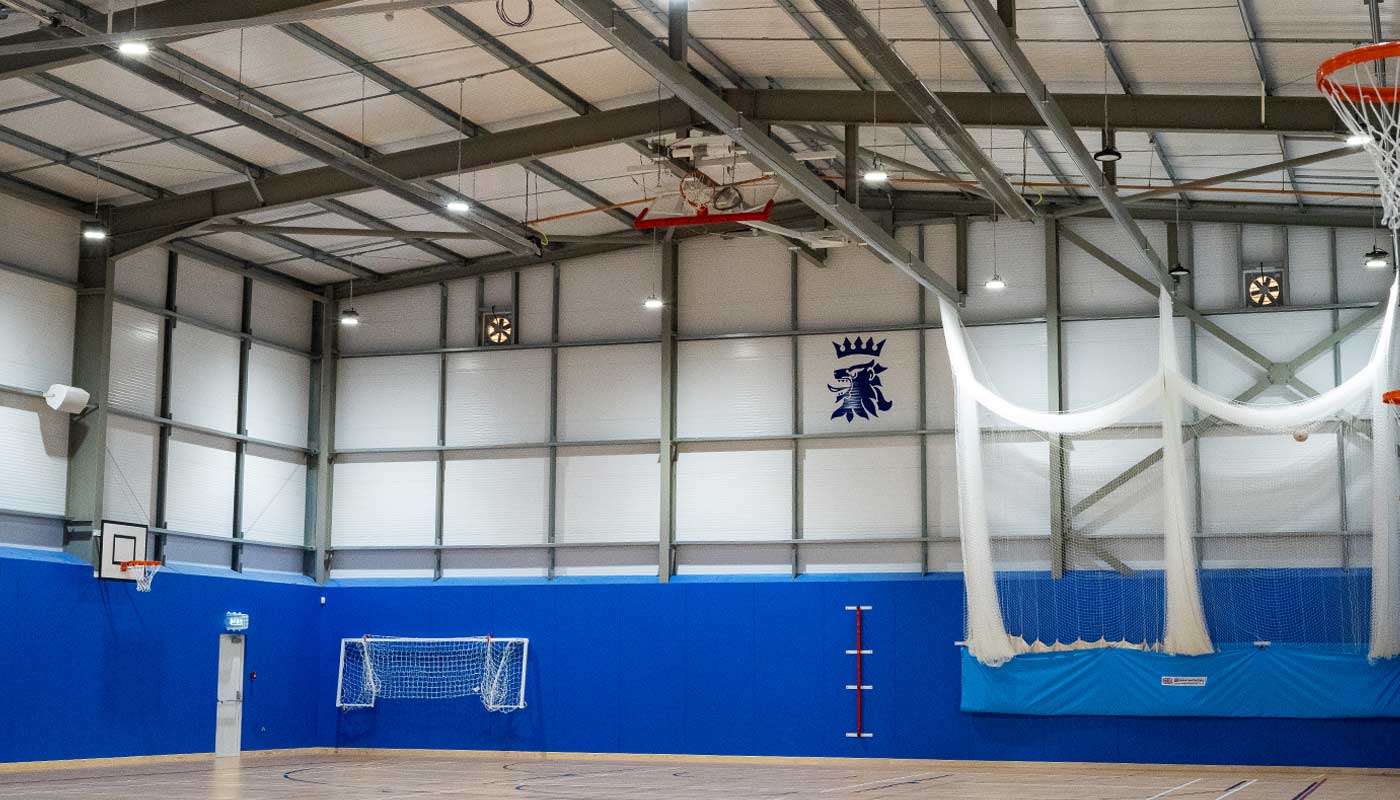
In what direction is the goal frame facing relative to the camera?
toward the camera

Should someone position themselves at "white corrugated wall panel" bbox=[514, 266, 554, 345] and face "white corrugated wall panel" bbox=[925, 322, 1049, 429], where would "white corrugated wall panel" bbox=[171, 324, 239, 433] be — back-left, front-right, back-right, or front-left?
back-right

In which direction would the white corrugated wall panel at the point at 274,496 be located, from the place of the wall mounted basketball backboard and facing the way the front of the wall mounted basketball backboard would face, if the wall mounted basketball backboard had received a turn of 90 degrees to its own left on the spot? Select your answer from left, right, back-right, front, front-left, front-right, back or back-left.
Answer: front

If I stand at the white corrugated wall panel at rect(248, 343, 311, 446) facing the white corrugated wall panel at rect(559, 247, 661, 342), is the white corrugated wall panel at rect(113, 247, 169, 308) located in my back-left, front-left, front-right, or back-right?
back-right

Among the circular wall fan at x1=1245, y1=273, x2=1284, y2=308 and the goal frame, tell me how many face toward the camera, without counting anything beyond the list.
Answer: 2

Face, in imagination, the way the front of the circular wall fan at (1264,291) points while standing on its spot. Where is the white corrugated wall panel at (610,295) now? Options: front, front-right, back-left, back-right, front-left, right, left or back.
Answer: right

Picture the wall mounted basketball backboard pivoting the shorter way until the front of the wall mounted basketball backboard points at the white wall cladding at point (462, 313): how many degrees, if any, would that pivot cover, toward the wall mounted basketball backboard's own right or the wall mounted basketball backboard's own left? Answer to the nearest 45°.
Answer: approximately 90° to the wall mounted basketball backboard's own left

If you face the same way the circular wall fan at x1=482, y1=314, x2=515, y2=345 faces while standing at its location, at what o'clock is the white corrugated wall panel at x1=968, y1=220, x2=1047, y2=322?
The white corrugated wall panel is roughly at 10 o'clock from the circular wall fan.

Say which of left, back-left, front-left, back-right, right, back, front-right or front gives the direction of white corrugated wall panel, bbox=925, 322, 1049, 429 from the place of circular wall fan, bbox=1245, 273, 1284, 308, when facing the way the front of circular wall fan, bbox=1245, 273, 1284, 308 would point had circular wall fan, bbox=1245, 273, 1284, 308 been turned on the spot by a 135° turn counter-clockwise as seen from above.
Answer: back-left

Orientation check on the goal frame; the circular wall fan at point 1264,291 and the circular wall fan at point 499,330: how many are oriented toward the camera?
3

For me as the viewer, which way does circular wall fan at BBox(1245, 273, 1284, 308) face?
facing the viewer

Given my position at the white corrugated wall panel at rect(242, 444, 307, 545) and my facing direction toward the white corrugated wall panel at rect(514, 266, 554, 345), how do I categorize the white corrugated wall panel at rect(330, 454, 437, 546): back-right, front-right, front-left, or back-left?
front-left

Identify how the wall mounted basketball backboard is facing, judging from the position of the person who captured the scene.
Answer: facing the viewer and to the right of the viewer
